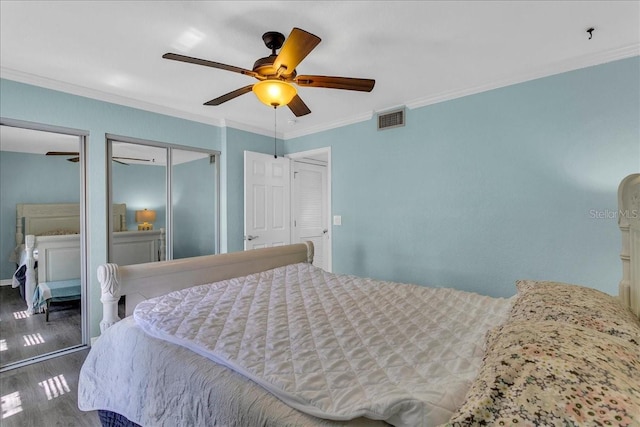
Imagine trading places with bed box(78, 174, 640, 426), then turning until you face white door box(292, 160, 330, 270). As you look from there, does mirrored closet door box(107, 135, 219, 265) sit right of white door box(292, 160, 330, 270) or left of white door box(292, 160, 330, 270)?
left

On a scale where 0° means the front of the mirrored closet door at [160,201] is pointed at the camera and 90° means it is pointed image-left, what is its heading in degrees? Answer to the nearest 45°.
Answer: approximately 315°

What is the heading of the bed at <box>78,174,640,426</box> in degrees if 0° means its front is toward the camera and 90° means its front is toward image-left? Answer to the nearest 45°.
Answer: approximately 135°

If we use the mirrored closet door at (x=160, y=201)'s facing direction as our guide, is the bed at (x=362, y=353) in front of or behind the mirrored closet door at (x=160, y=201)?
in front

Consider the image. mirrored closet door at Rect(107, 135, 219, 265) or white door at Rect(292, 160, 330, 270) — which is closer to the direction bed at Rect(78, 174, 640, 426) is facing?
the mirrored closet door

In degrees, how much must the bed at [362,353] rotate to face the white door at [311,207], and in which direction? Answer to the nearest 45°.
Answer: approximately 45° to its right

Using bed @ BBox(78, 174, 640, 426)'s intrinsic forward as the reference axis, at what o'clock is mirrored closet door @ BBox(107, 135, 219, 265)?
The mirrored closet door is roughly at 12 o'clock from the bed.

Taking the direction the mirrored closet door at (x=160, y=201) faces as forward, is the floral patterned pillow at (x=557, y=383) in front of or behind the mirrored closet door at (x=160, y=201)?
in front
